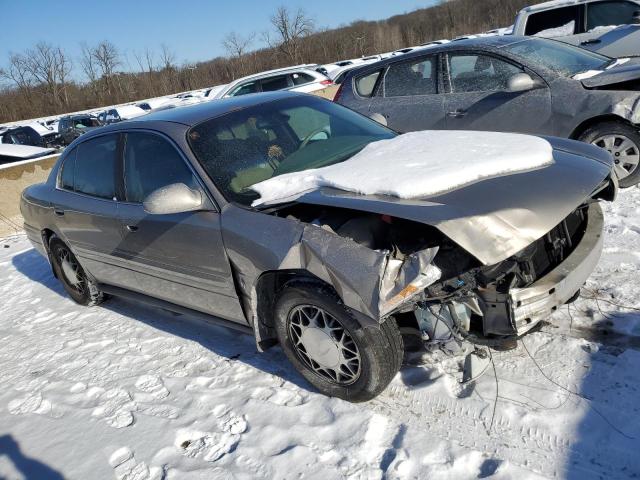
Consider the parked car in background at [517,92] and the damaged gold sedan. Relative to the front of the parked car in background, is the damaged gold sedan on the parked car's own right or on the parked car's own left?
on the parked car's own right

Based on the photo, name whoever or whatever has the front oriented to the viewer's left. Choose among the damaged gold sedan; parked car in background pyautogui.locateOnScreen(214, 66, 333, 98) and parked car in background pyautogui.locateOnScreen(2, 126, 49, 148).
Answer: parked car in background pyautogui.locateOnScreen(214, 66, 333, 98)

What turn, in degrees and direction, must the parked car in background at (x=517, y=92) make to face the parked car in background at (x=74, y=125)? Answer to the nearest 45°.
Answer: approximately 180°

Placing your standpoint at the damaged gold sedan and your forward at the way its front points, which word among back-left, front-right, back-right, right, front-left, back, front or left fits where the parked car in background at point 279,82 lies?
back-left

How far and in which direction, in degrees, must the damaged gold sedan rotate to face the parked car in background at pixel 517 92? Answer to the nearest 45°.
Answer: approximately 90° to its left

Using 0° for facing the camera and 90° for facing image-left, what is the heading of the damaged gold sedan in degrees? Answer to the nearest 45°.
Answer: approximately 315°

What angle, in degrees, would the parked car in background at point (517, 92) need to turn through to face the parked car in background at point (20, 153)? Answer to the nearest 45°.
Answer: approximately 135° to its right

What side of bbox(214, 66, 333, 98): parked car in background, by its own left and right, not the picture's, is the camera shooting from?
left

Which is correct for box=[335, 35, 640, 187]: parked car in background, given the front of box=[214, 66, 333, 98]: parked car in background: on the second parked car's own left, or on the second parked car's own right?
on the second parked car's own left
